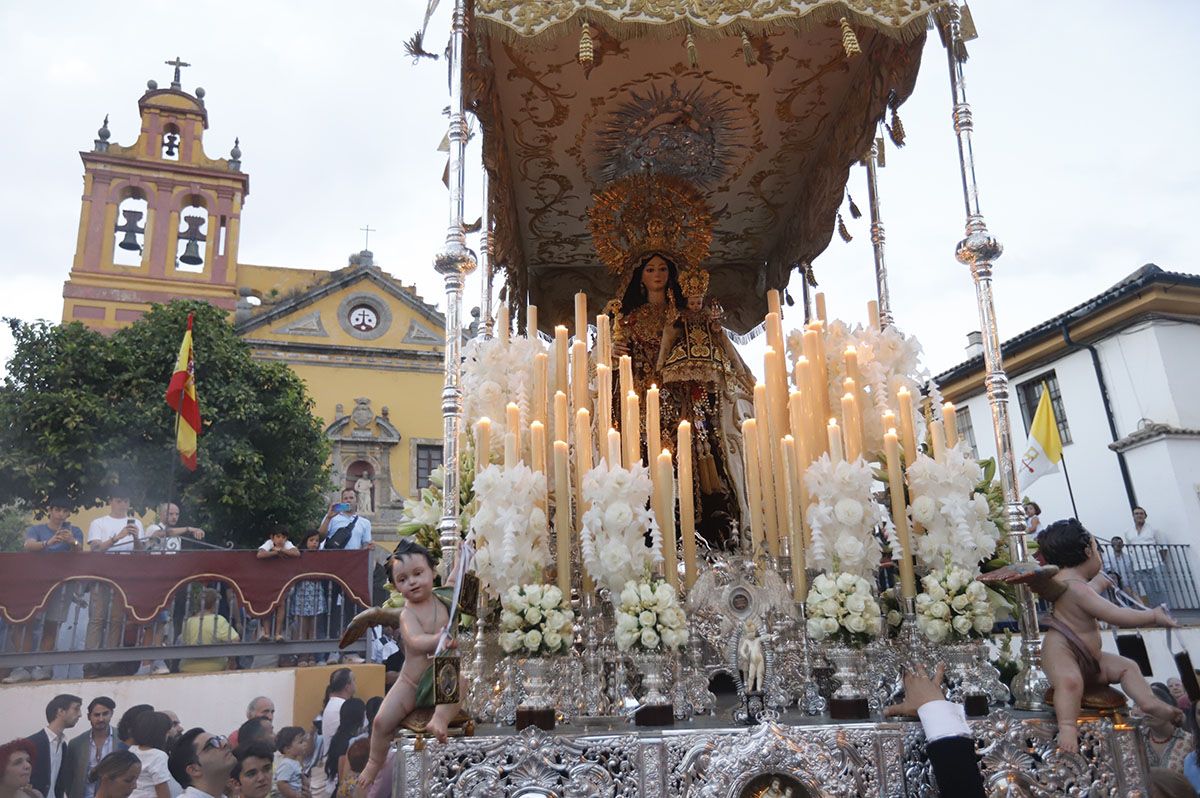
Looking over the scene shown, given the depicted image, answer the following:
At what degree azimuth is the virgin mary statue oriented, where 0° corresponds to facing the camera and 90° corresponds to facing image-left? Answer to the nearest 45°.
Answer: approximately 0°

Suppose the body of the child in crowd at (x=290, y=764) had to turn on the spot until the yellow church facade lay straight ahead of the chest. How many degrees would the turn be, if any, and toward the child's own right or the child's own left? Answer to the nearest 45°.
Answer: approximately 135° to the child's own left

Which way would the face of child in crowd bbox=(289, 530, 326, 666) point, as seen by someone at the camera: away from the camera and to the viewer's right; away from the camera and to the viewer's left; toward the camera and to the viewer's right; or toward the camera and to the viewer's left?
toward the camera and to the viewer's right

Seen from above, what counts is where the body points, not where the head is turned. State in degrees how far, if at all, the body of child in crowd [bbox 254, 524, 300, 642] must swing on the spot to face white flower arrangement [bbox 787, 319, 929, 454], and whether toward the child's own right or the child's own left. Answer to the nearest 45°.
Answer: approximately 45° to the child's own left

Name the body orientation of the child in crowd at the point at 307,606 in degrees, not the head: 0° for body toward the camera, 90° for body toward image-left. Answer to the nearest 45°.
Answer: approximately 0°

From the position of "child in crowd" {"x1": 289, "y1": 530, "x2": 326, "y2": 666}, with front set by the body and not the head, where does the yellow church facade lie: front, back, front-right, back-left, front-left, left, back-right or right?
back

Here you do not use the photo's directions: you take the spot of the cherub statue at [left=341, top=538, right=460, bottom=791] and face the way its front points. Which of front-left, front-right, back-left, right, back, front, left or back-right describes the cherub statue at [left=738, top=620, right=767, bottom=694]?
front-left

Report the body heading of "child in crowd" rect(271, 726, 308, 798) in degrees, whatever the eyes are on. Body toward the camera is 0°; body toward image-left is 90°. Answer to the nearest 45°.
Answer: approximately 315°

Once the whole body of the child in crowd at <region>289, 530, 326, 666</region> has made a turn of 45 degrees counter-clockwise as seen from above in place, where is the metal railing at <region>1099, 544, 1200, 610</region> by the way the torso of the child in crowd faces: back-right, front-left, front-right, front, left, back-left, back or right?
front-left
